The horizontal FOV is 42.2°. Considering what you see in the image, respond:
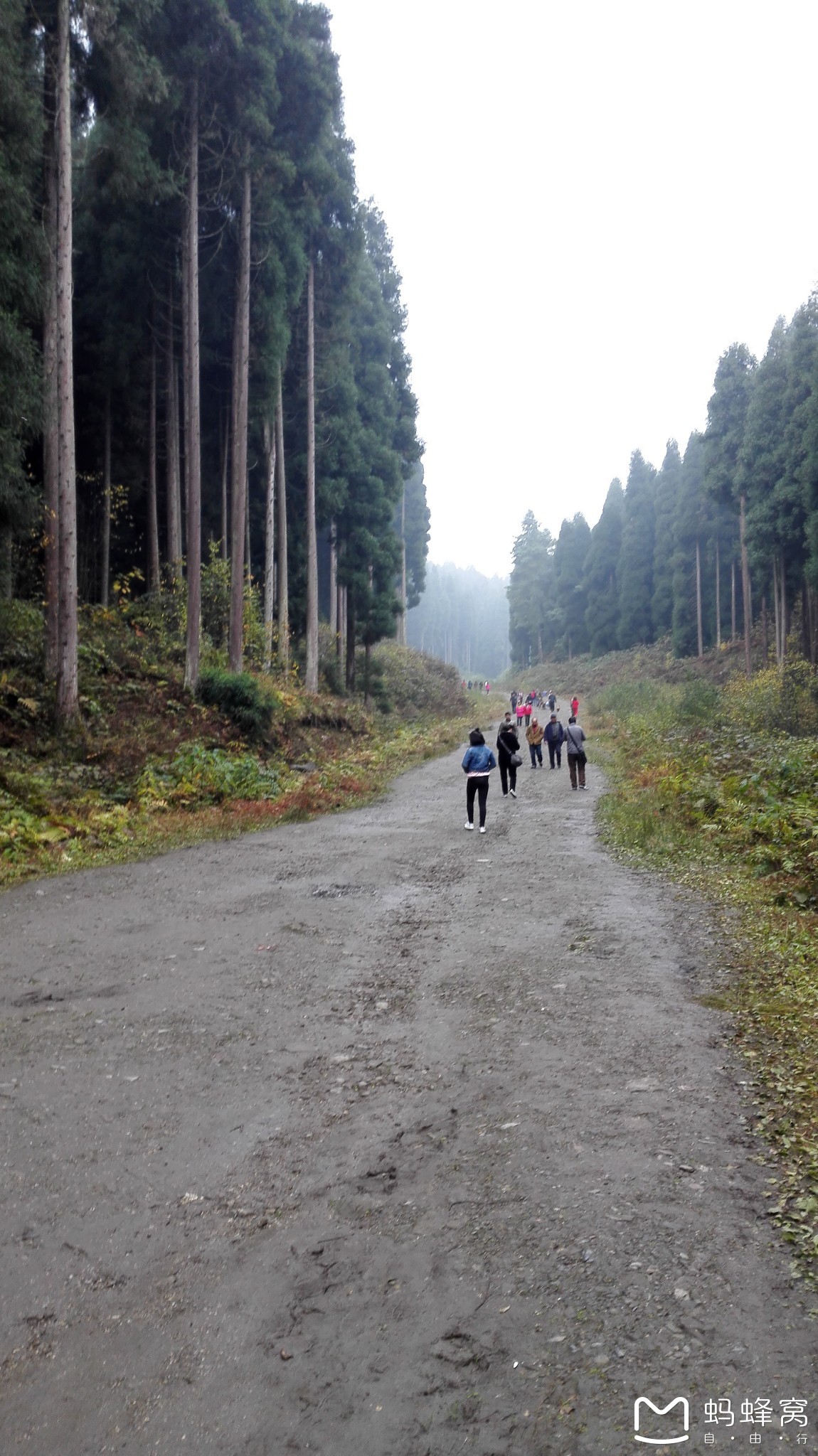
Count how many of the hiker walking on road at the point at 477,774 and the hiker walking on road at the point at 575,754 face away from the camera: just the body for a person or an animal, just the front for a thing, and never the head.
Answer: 2

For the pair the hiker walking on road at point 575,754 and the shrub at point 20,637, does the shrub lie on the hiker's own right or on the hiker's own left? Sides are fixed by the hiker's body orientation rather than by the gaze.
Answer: on the hiker's own left

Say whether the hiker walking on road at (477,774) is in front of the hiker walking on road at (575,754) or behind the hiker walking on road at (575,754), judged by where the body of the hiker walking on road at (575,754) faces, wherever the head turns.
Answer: behind

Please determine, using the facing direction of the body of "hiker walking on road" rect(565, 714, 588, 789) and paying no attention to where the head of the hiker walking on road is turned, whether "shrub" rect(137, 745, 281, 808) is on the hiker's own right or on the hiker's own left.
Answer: on the hiker's own left

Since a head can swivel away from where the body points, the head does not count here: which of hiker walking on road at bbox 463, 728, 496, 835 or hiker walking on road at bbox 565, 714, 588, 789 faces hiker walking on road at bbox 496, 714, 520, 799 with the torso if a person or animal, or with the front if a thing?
hiker walking on road at bbox 463, 728, 496, 835

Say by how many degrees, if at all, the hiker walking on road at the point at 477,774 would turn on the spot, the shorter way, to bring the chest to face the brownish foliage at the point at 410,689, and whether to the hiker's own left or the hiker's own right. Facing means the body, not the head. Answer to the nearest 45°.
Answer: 0° — they already face it

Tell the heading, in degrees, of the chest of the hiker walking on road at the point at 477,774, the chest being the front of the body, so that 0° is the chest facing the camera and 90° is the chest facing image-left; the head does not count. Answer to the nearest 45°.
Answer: approximately 180°

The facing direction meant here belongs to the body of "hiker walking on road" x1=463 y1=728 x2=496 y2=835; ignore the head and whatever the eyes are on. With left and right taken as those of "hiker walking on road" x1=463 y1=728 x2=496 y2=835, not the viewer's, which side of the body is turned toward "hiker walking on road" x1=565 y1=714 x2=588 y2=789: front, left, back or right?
front

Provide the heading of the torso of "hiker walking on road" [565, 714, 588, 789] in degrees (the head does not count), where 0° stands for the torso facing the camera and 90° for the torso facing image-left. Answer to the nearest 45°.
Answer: approximately 180°
